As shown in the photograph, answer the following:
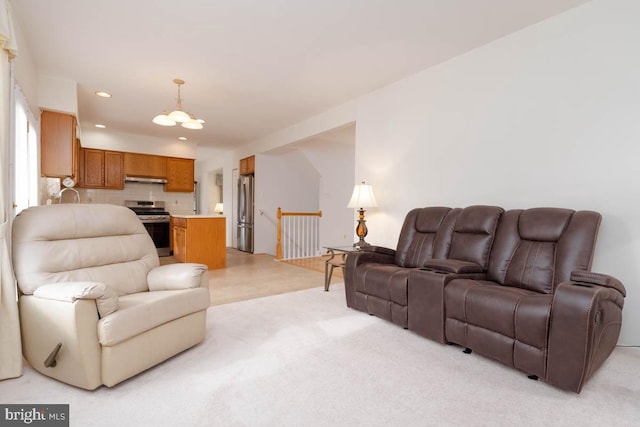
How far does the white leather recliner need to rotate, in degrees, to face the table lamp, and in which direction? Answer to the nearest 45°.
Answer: approximately 45° to its left

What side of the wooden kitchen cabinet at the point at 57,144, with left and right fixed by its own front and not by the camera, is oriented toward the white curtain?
right

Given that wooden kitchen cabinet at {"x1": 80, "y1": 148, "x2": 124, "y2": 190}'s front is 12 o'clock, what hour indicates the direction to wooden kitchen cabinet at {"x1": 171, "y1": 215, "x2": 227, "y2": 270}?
wooden kitchen cabinet at {"x1": 171, "y1": 215, "x2": 227, "y2": 270} is roughly at 11 o'clock from wooden kitchen cabinet at {"x1": 80, "y1": 148, "x2": 124, "y2": 190}.

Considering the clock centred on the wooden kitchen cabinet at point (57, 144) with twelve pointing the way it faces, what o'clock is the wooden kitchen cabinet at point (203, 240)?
the wooden kitchen cabinet at point (203, 240) is roughly at 12 o'clock from the wooden kitchen cabinet at point (57, 144).

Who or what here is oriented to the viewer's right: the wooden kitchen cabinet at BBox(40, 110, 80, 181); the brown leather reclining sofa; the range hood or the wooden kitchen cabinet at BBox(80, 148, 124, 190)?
the wooden kitchen cabinet at BBox(40, 110, 80, 181)

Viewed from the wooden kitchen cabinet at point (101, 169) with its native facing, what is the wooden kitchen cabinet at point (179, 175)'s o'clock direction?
the wooden kitchen cabinet at point (179, 175) is roughly at 9 o'clock from the wooden kitchen cabinet at point (101, 169).

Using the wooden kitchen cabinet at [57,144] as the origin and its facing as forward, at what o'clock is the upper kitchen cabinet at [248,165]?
The upper kitchen cabinet is roughly at 11 o'clock from the wooden kitchen cabinet.

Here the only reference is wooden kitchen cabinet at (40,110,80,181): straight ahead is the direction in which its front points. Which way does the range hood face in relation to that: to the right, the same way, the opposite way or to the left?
to the right

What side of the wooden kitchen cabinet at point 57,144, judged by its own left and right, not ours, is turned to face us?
right

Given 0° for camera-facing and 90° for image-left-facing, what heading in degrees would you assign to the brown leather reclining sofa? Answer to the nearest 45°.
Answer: approximately 45°

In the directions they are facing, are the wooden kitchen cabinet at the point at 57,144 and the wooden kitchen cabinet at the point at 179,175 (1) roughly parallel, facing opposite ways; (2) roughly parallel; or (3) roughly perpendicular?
roughly perpendicular
